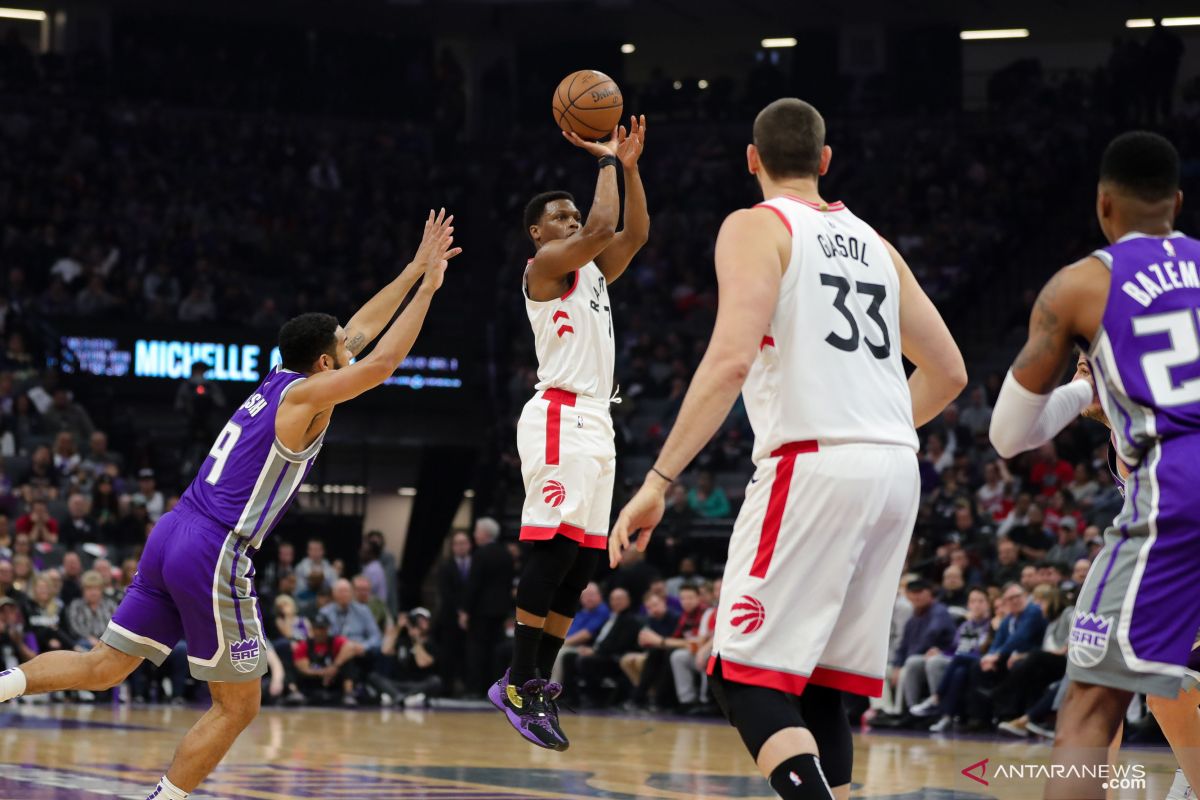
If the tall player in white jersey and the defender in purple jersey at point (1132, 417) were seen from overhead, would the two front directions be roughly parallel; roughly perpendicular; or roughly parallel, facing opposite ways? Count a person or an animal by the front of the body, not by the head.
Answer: roughly parallel

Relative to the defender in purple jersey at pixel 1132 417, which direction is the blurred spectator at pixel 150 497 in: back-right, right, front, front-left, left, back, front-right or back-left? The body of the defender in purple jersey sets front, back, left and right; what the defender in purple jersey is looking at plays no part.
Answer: front

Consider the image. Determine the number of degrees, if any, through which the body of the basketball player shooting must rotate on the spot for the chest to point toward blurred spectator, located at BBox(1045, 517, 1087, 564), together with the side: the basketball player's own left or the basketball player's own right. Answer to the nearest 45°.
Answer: approximately 90° to the basketball player's own left

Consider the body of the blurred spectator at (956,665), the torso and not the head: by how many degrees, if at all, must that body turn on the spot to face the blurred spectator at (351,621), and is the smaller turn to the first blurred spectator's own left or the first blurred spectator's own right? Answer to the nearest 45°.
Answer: approximately 45° to the first blurred spectator's own right

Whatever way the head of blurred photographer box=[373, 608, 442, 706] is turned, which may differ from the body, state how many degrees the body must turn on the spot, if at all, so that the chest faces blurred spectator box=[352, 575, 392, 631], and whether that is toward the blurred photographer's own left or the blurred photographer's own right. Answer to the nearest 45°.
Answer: approximately 135° to the blurred photographer's own right

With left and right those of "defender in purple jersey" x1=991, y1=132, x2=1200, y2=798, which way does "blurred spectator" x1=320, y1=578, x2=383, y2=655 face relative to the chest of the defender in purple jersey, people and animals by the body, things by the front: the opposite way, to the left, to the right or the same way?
the opposite way

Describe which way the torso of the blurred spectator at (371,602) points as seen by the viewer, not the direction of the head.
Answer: toward the camera

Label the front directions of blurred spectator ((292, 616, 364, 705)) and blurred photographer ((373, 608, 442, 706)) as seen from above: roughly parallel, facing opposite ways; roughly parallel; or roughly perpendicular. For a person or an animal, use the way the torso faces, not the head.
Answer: roughly parallel

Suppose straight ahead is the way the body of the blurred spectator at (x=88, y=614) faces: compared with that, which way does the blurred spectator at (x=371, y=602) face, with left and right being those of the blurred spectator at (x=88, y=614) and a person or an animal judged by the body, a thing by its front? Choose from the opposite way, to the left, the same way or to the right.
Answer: the same way

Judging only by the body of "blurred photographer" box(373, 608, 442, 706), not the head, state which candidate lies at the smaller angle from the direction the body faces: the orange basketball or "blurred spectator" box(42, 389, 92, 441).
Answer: the orange basketball

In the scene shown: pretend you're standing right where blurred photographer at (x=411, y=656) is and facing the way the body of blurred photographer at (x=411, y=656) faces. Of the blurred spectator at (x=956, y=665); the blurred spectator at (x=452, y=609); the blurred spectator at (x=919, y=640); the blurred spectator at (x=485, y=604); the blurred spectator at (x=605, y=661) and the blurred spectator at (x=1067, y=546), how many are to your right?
0

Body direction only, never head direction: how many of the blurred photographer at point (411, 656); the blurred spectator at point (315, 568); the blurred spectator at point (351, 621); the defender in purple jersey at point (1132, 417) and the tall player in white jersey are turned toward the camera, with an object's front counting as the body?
3

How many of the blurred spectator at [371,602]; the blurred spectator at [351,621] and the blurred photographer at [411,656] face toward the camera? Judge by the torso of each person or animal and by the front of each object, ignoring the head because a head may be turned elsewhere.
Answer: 3

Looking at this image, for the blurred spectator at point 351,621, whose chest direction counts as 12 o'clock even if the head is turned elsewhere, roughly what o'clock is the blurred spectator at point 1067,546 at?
the blurred spectator at point 1067,546 is roughly at 10 o'clock from the blurred spectator at point 351,621.

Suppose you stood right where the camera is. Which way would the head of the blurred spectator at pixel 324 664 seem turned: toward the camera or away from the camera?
toward the camera

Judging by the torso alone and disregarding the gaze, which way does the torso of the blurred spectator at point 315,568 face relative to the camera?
toward the camera

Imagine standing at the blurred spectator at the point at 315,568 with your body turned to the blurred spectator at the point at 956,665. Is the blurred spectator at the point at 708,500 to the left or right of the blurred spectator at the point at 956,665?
left

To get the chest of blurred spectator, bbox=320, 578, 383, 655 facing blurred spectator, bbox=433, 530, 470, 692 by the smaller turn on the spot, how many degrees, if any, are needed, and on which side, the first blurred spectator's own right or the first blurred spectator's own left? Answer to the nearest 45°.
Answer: approximately 135° to the first blurred spectator's own left

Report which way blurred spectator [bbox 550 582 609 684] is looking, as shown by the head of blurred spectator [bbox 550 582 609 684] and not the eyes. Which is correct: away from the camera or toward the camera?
toward the camera

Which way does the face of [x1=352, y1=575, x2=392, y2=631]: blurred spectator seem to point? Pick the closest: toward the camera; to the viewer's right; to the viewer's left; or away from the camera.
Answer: toward the camera

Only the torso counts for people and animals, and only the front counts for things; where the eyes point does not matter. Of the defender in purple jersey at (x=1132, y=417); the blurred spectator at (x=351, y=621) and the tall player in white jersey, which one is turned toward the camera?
the blurred spectator

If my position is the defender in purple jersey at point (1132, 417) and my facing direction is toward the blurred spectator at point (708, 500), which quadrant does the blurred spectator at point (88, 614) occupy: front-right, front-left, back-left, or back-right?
front-left

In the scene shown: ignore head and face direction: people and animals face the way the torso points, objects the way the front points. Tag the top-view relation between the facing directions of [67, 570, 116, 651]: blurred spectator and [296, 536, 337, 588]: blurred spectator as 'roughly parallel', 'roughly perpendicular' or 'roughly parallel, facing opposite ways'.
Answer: roughly parallel

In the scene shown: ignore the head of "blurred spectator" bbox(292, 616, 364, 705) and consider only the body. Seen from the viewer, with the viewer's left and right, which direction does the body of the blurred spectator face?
facing the viewer
